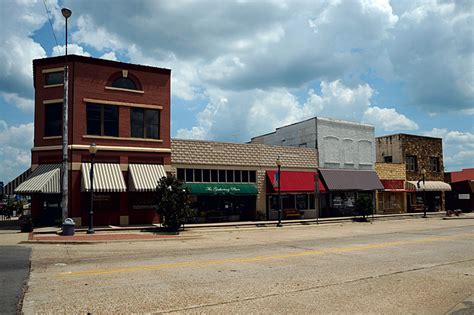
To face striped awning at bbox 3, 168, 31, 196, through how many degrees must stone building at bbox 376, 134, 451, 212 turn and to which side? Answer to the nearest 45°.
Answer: approximately 90° to its right

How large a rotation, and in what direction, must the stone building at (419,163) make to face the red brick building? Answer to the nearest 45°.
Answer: approximately 90° to its right

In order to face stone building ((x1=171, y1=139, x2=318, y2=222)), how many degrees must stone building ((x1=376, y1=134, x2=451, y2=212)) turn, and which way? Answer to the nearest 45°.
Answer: approximately 90° to its right

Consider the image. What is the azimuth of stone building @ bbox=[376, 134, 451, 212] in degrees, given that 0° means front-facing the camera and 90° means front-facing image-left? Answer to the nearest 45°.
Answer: approximately 315°

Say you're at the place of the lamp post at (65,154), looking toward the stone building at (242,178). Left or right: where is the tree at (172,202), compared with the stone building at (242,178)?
right

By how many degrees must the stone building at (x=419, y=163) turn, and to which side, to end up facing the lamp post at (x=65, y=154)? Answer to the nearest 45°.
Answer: approximately 90° to its right

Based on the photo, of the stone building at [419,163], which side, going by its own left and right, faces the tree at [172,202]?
right

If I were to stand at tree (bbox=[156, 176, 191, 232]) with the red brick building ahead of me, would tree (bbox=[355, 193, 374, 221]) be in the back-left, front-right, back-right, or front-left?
back-right

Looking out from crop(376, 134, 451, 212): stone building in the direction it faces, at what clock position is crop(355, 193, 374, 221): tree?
The tree is roughly at 2 o'clock from the stone building.
